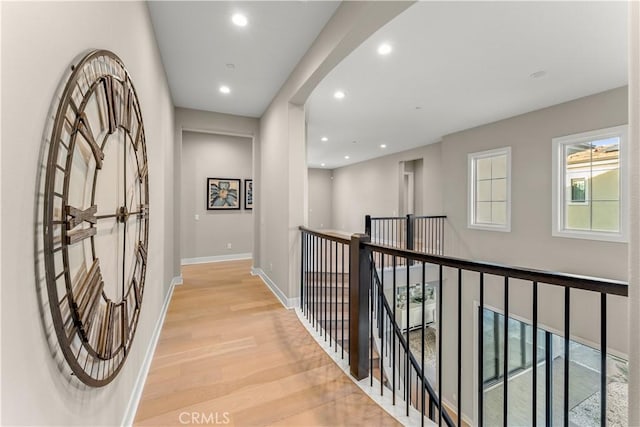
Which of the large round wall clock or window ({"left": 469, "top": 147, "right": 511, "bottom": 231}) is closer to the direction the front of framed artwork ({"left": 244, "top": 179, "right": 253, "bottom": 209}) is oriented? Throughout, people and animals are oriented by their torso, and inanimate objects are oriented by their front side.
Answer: the large round wall clock

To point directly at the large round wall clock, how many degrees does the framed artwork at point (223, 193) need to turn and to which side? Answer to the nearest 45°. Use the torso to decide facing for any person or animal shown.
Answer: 0° — it already faces it

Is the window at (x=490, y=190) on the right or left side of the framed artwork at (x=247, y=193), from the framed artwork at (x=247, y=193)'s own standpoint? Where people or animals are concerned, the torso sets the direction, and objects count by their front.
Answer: on its left

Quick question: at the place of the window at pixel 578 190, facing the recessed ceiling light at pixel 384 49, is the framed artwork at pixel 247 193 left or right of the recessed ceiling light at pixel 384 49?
right

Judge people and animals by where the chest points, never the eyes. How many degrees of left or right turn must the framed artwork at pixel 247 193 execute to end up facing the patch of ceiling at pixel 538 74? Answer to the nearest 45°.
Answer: approximately 45° to its left

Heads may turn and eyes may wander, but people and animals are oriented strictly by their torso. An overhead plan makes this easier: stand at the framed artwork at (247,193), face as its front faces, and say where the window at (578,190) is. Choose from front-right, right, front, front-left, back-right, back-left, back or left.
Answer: front-left

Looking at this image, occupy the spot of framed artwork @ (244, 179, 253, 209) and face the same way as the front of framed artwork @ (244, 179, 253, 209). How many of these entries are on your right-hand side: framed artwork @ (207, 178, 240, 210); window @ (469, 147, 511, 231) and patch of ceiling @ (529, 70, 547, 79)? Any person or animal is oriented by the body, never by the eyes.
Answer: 1

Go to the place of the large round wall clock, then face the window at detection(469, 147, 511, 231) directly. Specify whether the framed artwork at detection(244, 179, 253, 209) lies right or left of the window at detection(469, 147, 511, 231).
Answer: left

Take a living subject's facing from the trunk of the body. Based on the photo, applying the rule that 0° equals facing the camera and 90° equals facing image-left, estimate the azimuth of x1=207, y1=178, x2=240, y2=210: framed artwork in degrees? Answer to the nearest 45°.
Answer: approximately 0°

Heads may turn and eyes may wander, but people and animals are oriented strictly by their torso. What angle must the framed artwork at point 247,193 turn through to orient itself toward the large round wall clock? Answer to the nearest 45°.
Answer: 0° — it already faces it

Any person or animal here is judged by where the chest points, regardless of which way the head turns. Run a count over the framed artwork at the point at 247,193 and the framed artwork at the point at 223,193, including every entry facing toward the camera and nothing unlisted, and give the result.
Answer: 2

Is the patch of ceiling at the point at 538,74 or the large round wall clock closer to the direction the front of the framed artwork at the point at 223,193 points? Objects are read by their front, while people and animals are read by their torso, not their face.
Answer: the large round wall clock

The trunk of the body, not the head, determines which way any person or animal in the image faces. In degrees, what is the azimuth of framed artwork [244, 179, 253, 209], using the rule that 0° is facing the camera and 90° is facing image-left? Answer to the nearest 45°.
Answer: approximately 0°
